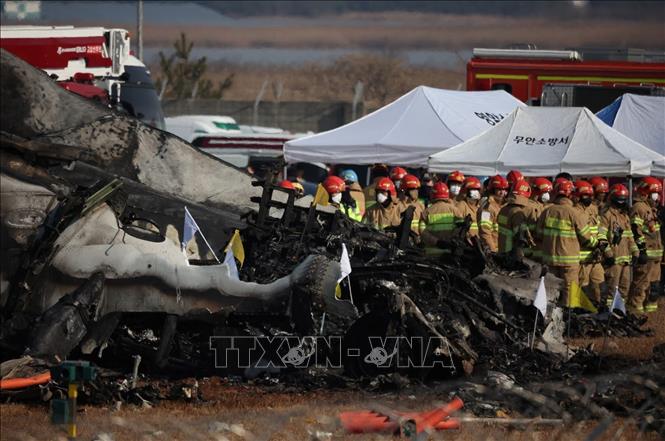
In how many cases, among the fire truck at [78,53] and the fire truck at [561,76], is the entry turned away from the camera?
0

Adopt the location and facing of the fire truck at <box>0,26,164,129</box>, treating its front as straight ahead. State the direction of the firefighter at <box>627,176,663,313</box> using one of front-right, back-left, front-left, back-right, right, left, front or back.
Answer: front-right

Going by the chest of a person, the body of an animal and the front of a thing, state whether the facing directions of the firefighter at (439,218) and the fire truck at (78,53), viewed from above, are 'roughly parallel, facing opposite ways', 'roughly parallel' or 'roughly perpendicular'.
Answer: roughly perpendicular

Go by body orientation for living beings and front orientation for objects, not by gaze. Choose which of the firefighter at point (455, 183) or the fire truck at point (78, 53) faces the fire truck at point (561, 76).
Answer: the fire truck at point (78, 53)

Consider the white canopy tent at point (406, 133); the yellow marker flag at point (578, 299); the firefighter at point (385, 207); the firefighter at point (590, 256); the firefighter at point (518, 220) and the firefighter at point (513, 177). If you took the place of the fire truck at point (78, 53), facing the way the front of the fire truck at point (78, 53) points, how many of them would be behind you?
0

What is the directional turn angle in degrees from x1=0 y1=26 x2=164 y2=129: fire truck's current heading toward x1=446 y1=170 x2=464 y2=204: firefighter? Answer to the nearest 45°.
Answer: approximately 45° to its right

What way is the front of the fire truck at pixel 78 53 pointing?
to the viewer's right

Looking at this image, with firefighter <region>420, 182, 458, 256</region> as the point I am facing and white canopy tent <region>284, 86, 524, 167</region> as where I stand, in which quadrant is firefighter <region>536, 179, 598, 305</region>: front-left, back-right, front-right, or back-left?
front-left

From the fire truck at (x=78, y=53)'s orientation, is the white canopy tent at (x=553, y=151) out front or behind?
out front

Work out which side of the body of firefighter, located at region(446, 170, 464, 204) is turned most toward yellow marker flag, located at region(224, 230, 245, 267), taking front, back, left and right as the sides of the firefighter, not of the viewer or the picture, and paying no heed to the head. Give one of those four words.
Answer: front

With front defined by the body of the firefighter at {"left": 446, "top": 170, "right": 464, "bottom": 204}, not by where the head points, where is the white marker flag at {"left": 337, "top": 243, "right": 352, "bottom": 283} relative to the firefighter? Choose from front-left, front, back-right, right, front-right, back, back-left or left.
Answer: front

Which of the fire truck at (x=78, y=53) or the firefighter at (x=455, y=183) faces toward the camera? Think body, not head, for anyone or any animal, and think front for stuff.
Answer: the firefighter

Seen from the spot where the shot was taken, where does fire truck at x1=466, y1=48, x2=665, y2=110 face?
facing to the right of the viewer

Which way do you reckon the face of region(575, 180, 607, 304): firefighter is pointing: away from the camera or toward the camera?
toward the camera
